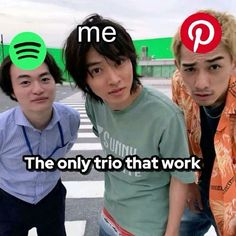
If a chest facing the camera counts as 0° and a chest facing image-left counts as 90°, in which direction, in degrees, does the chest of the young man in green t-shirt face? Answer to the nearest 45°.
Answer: approximately 45°
